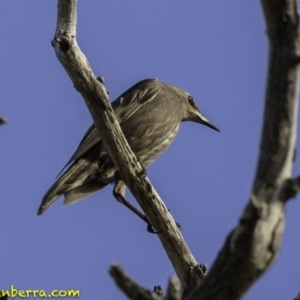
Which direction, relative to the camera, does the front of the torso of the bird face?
to the viewer's right

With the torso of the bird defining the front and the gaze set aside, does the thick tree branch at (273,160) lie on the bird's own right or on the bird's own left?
on the bird's own right

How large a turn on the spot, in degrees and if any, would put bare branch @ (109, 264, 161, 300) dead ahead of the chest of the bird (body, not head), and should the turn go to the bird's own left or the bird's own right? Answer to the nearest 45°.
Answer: approximately 90° to the bird's own right
